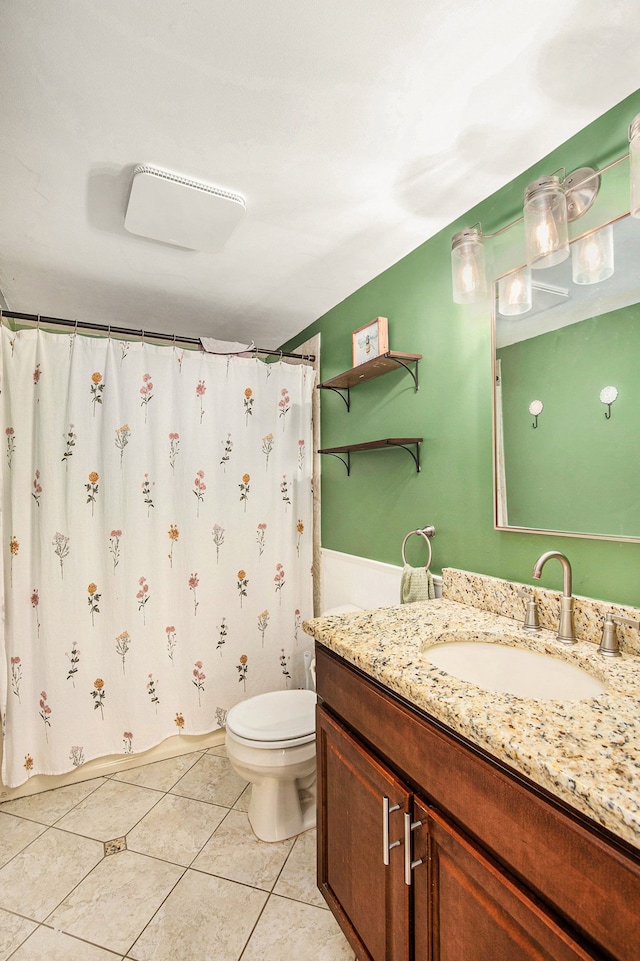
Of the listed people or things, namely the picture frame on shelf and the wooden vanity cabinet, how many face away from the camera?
0

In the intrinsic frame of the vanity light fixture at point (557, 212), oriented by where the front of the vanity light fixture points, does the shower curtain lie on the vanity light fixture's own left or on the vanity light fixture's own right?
on the vanity light fixture's own right

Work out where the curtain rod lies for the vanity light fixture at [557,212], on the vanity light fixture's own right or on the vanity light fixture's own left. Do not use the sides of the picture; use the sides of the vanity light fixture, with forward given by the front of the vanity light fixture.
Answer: on the vanity light fixture's own right

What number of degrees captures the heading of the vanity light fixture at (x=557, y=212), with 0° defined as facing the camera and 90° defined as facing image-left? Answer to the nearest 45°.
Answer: approximately 45°

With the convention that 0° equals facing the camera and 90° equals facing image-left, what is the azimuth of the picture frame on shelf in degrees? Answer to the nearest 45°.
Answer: approximately 45°

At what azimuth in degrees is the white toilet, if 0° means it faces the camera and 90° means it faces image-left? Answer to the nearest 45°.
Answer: approximately 45°

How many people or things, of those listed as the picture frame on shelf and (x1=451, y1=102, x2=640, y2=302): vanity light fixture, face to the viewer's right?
0

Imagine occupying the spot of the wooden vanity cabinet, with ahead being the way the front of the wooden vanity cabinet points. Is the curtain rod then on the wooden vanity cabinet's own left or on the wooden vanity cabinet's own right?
on the wooden vanity cabinet's own right

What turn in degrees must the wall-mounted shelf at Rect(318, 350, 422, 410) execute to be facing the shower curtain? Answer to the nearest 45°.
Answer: approximately 45° to its right

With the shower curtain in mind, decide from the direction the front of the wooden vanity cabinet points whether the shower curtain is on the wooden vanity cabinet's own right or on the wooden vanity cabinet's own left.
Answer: on the wooden vanity cabinet's own right
